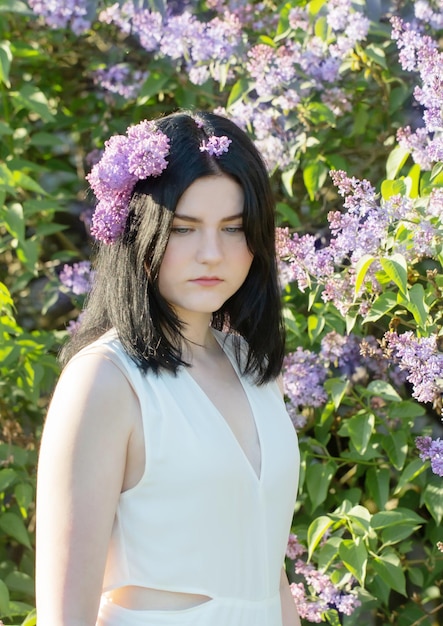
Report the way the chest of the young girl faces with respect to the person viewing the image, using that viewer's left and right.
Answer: facing the viewer and to the right of the viewer

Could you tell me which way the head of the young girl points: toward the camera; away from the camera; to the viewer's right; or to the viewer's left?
toward the camera
